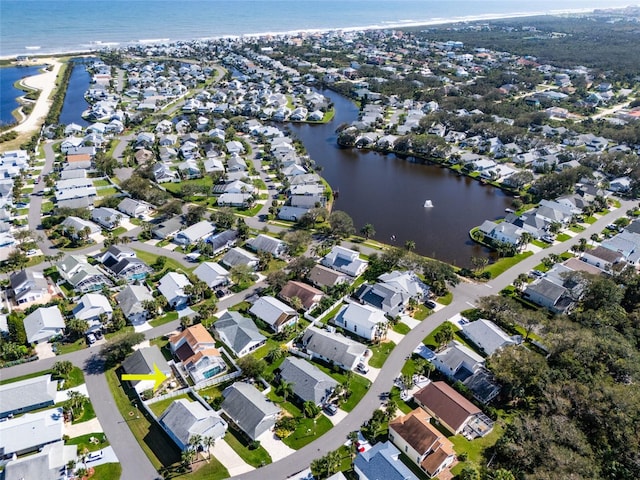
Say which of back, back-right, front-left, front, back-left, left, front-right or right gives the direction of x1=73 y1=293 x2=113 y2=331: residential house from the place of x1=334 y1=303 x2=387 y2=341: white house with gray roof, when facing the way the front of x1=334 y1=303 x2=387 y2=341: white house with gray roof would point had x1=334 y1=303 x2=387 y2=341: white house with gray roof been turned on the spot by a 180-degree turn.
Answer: front-left

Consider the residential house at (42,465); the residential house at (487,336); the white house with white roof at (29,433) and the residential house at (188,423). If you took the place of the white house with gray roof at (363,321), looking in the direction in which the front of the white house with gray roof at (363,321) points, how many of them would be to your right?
3

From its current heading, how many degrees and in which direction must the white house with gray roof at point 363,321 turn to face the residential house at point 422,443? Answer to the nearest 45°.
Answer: approximately 45° to its right

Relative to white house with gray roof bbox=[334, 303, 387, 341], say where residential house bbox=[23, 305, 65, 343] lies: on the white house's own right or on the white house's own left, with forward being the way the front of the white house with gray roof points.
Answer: on the white house's own right

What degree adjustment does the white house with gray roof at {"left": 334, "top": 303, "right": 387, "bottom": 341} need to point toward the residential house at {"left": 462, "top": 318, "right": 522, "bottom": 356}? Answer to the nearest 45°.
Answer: approximately 45° to its left

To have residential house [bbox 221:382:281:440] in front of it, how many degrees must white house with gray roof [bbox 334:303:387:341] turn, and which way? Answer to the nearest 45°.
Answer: approximately 90° to its right

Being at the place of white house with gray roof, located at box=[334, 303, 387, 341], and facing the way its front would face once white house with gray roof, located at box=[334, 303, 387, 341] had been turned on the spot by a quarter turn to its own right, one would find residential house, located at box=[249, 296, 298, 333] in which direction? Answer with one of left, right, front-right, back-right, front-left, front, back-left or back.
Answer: front-right

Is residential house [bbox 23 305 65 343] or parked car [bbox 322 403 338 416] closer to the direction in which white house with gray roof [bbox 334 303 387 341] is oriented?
the parked car

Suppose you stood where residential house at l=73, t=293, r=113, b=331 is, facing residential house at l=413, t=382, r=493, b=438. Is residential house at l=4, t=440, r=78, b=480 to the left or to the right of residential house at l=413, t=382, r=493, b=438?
right

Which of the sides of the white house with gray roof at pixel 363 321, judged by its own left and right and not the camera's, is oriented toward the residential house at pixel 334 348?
right

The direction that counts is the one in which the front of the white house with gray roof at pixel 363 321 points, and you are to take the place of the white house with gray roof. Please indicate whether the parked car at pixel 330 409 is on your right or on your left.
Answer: on your right

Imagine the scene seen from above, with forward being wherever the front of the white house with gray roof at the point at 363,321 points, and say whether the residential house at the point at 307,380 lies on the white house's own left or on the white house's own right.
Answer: on the white house's own right

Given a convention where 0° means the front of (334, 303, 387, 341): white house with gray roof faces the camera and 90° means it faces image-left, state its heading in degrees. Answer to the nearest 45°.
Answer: approximately 315°
